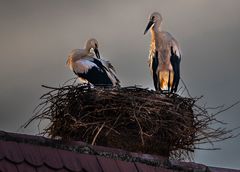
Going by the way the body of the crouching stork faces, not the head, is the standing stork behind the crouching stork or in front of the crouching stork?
behind

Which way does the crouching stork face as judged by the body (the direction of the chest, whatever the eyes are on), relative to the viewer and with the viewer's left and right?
facing to the left of the viewer
